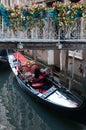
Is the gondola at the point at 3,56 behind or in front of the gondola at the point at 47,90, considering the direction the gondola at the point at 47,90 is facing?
behind

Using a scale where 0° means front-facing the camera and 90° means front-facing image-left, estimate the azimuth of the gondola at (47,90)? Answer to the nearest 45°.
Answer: approximately 315°
